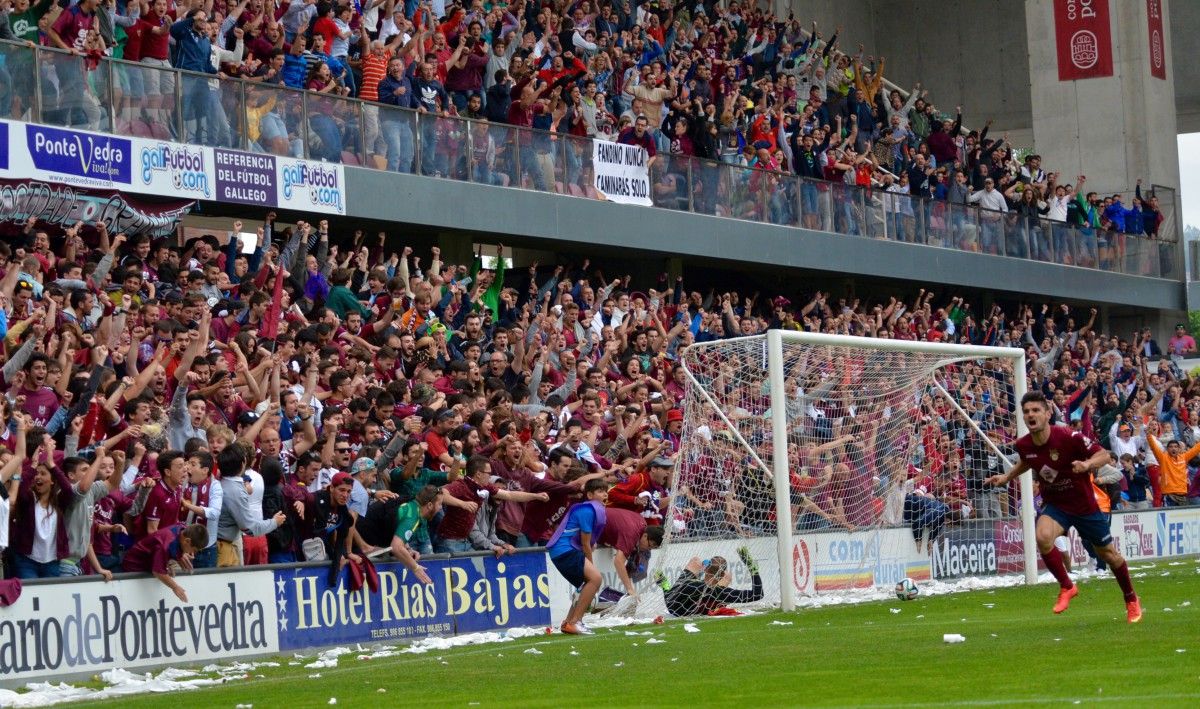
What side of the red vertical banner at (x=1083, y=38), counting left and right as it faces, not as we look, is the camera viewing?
front

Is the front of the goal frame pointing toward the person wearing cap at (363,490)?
no

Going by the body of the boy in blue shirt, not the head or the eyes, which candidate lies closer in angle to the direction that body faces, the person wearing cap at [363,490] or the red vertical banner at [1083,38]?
the red vertical banner

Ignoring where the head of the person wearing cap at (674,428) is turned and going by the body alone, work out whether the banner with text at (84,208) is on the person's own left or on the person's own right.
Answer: on the person's own right

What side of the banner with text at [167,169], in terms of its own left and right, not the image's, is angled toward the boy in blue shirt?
front

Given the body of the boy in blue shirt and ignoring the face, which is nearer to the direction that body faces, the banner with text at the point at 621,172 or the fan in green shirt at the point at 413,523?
the banner with text

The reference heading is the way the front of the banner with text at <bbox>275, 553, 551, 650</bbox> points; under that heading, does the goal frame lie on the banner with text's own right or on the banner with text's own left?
on the banner with text's own left

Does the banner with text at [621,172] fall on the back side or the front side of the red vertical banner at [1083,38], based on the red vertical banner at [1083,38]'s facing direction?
on the front side

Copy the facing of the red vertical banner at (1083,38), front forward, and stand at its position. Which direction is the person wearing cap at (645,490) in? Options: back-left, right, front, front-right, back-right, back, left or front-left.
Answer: front

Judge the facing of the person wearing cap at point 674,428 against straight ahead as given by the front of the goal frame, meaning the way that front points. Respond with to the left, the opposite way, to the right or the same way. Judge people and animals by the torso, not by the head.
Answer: the same way

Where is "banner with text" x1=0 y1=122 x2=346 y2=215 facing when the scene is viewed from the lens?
facing the viewer and to the right of the viewer

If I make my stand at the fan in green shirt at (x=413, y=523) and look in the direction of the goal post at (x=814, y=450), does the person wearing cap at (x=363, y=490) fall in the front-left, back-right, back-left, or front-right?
back-left

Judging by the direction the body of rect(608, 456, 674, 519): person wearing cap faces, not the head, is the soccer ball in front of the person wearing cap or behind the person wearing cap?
in front

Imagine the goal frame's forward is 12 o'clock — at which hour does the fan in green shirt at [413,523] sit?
The fan in green shirt is roughly at 3 o'clock from the goal frame.

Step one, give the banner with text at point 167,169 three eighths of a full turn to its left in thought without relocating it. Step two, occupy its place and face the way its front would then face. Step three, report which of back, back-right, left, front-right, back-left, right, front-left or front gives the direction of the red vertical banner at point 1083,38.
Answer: front-right
